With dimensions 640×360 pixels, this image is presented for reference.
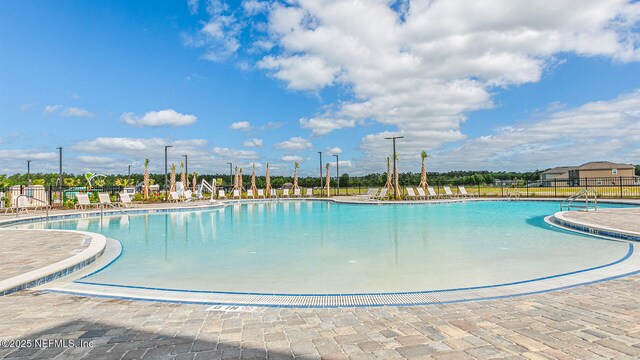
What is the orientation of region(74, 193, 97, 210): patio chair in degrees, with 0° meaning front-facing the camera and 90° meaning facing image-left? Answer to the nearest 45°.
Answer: approximately 315°

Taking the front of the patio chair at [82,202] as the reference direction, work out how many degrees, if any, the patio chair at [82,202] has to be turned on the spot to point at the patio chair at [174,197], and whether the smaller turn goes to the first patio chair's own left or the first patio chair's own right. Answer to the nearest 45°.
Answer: approximately 90° to the first patio chair's own left

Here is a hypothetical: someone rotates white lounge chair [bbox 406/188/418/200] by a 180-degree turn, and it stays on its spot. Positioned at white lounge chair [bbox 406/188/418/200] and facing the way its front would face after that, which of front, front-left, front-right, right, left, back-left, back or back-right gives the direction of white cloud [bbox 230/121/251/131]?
front

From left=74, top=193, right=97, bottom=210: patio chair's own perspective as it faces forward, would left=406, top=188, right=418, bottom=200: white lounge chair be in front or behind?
in front

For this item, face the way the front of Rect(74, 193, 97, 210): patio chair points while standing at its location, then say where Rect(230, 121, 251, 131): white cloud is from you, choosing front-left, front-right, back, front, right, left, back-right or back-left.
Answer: left

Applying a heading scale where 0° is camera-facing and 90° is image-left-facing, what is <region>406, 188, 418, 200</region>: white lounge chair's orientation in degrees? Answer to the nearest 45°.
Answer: approximately 315°

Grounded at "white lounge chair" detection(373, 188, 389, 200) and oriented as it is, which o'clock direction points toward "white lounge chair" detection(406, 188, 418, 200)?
"white lounge chair" detection(406, 188, 418, 200) is roughly at 8 o'clock from "white lounge chair" detection(373, 188, 389, 200).

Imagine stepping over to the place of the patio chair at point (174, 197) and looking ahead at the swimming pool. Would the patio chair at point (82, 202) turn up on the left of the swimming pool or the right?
right

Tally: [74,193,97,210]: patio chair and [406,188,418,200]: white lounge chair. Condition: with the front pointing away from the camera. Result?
0

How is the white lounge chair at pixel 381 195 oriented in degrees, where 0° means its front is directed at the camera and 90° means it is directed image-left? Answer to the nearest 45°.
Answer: approximately 45°

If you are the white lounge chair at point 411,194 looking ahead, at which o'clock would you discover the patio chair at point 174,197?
The patio chair is roughly at 4 o'clock from the white lounge chair.
